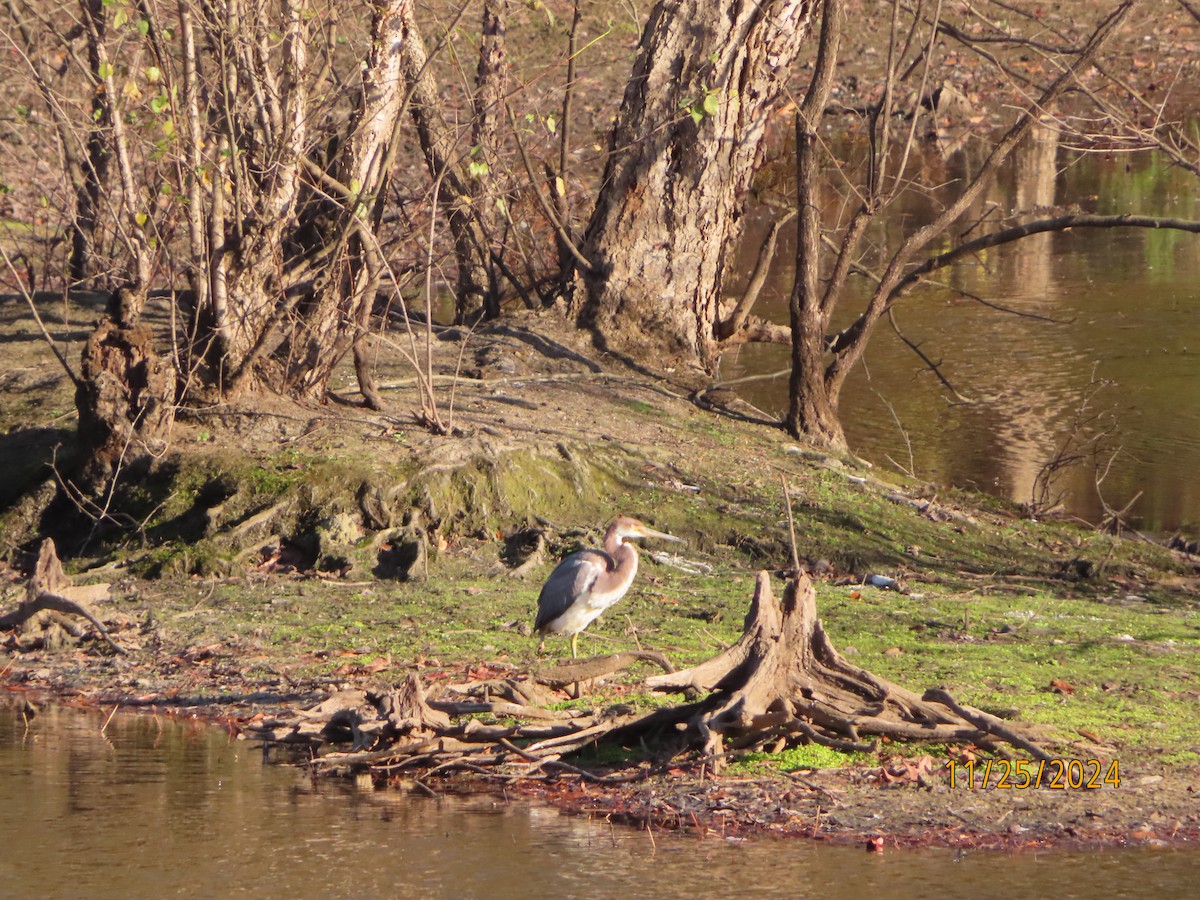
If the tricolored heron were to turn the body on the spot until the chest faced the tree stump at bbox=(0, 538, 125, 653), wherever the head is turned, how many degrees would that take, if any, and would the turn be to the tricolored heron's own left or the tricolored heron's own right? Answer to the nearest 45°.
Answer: approximately 180°

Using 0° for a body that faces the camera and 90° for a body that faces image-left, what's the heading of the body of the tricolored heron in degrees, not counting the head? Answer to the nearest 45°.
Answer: approximately 270°

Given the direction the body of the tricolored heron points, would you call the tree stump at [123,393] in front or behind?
behind

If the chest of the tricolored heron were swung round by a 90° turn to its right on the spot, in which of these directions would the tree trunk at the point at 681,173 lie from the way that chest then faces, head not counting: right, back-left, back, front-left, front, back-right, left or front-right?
back

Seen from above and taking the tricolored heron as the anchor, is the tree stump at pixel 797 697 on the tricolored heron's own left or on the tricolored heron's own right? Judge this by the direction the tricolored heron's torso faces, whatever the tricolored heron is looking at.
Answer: on the tricolored heron's own right
